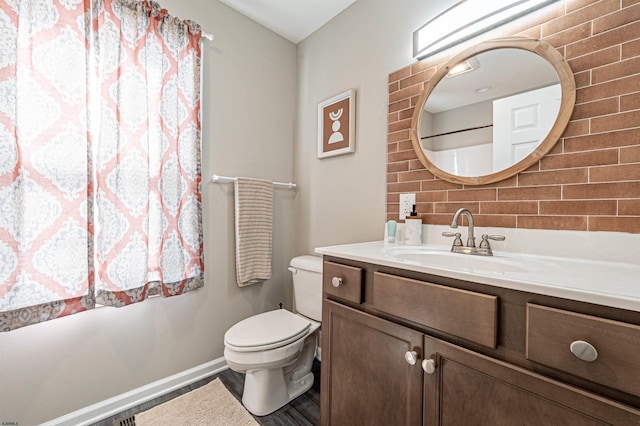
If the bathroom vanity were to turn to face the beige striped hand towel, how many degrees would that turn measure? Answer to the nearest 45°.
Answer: approximately 45° to its right

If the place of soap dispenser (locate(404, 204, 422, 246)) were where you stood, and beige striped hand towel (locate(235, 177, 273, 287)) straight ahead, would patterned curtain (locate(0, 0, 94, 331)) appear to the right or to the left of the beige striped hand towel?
left

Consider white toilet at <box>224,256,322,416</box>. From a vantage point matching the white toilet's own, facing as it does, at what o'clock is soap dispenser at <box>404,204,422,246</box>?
The soap dispenser is roughly at 8 o'clock from the white toilet.

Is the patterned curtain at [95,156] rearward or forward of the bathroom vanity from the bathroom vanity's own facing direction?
forward

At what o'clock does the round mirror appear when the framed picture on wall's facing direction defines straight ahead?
The round mirror is roughly at 9 o'clock from the framed picture on wall.

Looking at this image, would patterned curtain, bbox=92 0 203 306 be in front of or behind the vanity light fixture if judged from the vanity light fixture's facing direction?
in front

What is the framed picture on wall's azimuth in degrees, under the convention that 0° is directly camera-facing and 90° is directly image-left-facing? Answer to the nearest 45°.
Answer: approximately 45°

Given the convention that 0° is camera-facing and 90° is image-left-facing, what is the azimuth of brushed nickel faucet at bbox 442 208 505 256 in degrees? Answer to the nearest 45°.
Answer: approximately 45°

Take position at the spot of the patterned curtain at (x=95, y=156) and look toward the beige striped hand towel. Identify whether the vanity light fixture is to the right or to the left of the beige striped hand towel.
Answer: right
